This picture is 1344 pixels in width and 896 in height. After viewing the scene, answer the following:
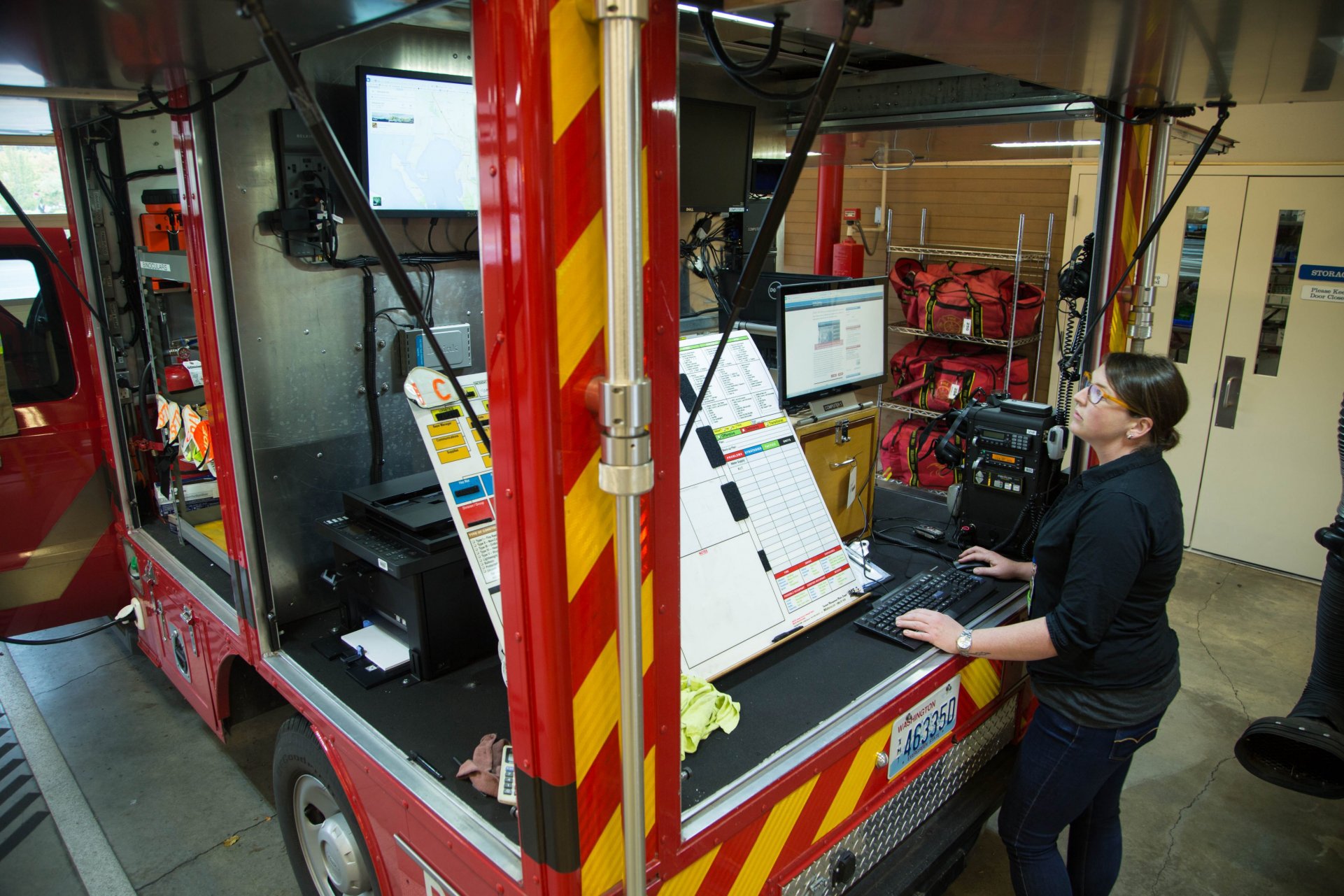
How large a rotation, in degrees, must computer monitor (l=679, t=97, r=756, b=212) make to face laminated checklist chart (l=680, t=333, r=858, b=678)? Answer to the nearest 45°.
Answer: approximately 45° to its right

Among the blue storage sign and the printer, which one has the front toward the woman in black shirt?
the blue storage sign

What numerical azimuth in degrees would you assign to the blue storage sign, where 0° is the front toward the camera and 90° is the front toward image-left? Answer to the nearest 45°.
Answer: approximately 0°

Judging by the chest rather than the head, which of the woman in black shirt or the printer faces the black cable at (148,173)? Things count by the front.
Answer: the woman in black shirt

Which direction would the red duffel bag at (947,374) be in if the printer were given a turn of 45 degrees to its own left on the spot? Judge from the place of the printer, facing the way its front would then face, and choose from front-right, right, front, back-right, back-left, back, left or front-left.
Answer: back-left

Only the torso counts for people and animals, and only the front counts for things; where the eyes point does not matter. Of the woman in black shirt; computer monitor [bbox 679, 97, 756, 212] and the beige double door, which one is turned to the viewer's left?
the woman in black shirt

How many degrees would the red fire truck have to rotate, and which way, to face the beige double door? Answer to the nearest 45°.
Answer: approximately 90° to its right

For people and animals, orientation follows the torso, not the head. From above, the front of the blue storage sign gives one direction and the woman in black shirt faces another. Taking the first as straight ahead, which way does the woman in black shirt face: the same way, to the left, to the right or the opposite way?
to the right

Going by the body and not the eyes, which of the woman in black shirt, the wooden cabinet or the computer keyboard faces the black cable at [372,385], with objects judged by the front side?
the woman in black shirt

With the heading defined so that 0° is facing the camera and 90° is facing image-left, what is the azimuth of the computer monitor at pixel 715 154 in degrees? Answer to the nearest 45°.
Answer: approximately 315°

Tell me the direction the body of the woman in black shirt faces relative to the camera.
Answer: to the viewer's left

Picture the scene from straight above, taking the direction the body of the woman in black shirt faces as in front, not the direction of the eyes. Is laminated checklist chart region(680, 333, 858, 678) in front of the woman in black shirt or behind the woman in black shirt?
in front

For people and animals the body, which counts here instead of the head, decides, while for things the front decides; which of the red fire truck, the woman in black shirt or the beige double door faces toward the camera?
the beige double door
